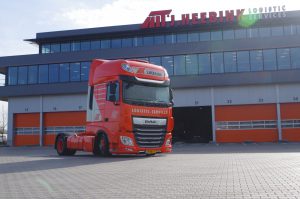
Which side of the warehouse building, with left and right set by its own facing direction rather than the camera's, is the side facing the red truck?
front

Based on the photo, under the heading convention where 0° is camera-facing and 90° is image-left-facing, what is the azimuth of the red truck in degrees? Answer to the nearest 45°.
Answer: approximately 315°

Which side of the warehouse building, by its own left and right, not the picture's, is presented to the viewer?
front

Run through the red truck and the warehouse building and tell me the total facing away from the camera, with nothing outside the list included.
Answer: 0

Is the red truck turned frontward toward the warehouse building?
no
